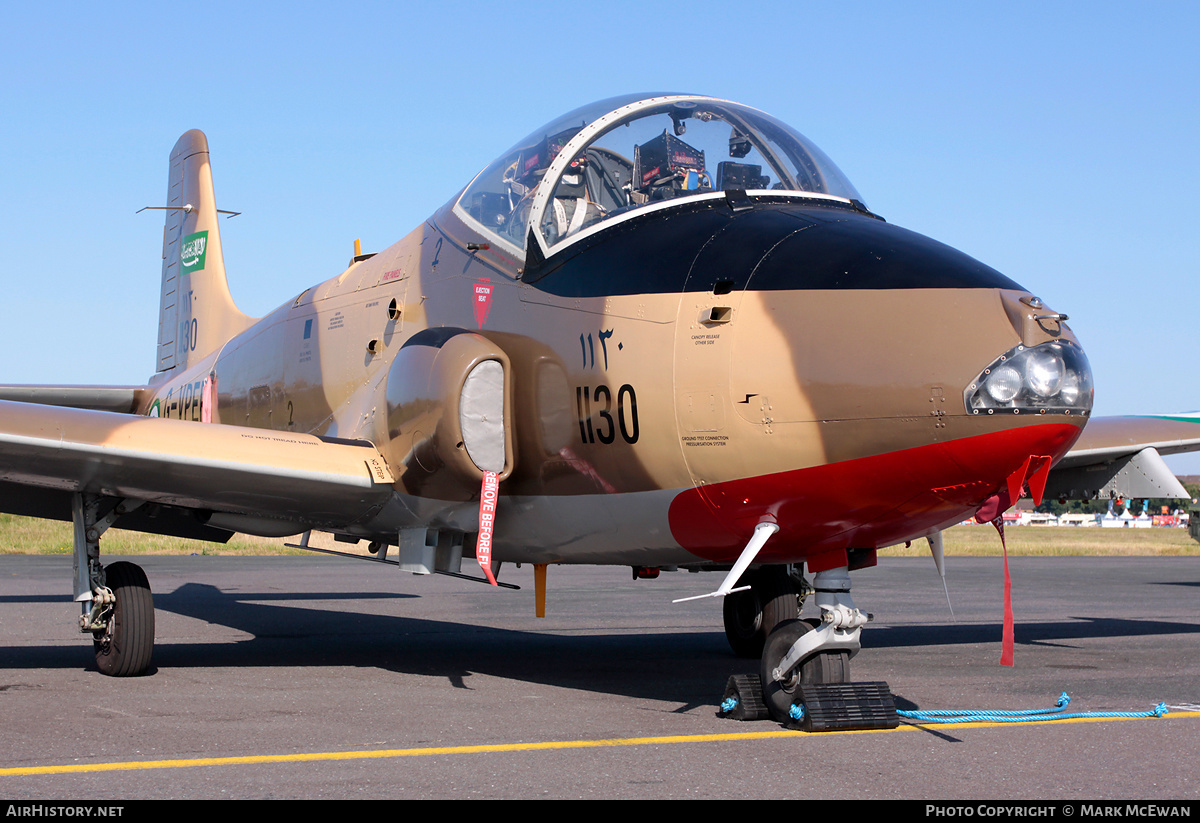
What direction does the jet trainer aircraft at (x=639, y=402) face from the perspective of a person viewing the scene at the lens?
facing the viewer and to the right of the viewer

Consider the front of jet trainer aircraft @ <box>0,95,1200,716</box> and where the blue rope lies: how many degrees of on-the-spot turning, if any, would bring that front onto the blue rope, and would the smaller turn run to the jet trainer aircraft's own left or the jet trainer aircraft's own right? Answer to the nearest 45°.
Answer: approximately 45° to the jet trainer aircraft's own left
